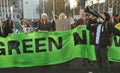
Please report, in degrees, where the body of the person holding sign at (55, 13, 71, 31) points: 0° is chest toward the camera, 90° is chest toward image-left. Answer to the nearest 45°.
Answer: approximately 0°

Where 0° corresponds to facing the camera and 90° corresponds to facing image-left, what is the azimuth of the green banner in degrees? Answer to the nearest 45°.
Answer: approximately 0°

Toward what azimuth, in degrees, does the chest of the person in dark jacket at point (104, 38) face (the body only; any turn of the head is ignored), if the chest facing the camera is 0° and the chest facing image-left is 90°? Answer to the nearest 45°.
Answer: approximately 45°

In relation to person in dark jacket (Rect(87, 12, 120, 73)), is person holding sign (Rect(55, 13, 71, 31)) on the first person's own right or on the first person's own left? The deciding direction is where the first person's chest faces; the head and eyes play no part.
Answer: on the first person's own right
